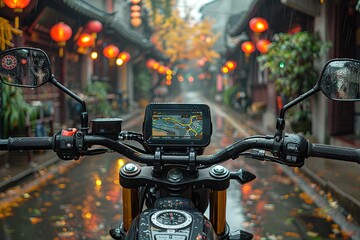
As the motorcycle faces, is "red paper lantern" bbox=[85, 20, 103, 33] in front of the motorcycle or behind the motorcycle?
in front

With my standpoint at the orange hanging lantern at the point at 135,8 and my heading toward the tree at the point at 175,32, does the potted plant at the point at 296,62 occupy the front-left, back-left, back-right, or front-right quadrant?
back-right

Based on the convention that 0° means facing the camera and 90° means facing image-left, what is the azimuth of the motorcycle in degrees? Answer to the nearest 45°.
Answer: approximately 180°

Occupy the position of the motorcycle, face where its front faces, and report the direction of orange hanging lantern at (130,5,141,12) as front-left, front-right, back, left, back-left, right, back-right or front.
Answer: front

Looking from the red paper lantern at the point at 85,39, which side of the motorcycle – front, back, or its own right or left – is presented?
front

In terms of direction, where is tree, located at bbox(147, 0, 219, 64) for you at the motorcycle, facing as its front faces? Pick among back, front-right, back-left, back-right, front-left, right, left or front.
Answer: front
